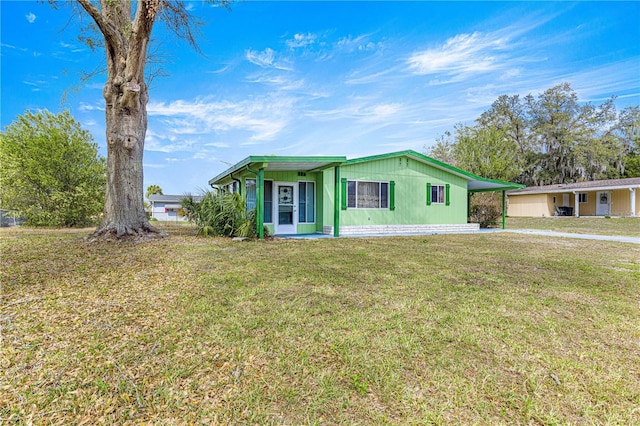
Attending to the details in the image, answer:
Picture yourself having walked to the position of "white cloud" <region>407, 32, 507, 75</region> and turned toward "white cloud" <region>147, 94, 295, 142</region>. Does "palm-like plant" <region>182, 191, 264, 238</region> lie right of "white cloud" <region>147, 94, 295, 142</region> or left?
left

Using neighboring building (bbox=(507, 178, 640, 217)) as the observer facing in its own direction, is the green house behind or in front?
in front

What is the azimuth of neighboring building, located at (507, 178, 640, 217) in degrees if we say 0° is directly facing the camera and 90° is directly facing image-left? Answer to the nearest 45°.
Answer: approximately 0°
